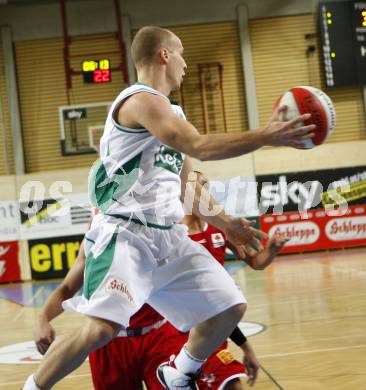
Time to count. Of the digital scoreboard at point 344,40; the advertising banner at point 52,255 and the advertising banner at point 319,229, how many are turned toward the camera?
3

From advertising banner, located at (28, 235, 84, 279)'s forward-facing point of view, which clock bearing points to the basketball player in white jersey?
The basketball player in white jersey is roughly at 12 o'clock from the advertising banner.

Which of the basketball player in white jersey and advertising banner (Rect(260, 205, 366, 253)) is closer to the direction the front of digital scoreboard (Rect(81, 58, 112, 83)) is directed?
the basketball player in white jersey

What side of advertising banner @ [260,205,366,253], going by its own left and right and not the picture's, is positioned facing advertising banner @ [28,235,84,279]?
right

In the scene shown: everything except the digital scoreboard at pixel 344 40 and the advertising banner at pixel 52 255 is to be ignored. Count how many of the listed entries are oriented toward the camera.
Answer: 2

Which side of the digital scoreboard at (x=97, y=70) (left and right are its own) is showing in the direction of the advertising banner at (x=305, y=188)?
left

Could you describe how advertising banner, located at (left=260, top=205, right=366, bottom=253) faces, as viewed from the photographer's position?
facing the viewer
